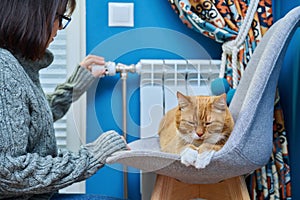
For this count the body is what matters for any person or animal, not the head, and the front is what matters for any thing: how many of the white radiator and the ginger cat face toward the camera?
2

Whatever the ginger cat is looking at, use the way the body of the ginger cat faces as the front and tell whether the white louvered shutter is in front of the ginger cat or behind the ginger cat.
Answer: behind

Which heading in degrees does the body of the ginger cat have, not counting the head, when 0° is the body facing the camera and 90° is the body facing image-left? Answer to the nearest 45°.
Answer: approximately 0°

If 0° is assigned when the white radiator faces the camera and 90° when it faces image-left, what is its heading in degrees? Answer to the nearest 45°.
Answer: approximately 0°

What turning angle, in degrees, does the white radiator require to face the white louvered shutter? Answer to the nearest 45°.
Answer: approximately 135° to its right

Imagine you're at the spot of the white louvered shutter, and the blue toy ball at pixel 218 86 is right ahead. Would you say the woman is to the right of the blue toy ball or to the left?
right
